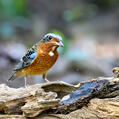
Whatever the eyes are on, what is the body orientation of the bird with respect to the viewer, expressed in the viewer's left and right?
facing the viewer and to the right of the viewer
